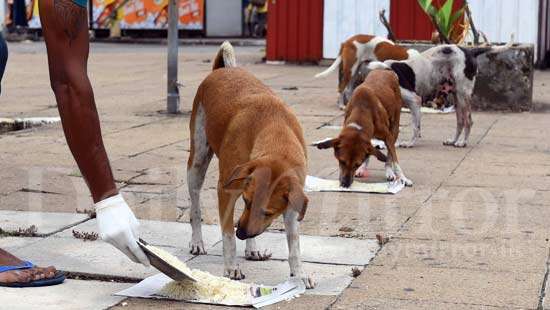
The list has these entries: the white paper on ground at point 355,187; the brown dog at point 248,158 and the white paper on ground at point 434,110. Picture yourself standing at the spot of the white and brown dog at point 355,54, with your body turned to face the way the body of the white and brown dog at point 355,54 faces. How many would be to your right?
2

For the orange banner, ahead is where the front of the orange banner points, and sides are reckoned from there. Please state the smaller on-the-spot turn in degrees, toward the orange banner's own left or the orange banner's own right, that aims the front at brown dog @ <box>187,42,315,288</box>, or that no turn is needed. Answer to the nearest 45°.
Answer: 0° — it already faces it

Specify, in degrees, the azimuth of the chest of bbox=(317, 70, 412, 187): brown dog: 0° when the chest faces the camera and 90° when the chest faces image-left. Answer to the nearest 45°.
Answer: approximately 45°

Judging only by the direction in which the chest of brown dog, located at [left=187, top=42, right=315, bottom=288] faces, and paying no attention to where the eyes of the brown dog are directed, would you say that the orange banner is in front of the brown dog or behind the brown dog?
behind

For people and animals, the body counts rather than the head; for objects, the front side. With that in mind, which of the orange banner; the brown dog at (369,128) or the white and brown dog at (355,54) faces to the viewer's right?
the white and brown dog

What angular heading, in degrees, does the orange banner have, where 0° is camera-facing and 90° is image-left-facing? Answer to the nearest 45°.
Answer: approximately 0°

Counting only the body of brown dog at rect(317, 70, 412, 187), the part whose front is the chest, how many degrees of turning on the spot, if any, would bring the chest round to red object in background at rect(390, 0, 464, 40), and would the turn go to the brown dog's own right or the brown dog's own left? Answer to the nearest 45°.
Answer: approximately 135° to the brown dog's own right

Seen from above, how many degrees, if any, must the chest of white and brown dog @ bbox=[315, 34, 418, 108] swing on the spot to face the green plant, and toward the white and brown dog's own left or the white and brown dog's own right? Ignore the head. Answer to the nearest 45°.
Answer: approximately 45° to the white and brown dog's own left

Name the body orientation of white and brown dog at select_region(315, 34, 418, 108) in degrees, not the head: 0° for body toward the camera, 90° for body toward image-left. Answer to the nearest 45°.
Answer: approximately 270°

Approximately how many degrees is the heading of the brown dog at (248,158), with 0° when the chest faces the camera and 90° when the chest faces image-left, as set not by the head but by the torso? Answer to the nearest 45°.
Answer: approximately 315°

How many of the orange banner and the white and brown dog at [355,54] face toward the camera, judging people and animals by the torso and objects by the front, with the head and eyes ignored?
1

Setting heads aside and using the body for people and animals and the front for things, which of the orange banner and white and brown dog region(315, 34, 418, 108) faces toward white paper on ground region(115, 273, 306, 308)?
the orange banner
